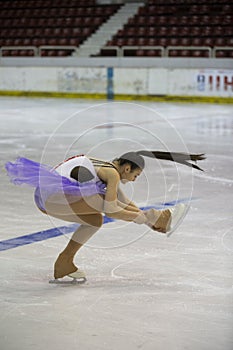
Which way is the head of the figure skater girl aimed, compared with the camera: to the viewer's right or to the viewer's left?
to the viewer's right

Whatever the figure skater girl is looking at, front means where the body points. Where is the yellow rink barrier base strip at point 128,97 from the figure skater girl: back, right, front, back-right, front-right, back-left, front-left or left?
left

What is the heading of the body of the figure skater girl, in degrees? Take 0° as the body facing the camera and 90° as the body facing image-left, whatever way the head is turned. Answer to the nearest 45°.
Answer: approximately 270°

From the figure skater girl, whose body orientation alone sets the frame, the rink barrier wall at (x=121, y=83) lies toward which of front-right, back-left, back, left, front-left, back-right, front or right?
left
